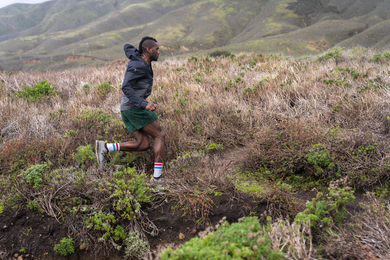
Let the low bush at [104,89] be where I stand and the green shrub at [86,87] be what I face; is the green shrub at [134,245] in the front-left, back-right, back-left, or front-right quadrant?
back-left

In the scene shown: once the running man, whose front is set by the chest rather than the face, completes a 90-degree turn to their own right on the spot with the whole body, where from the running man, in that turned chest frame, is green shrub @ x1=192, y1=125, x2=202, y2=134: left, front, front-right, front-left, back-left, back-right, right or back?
back-left

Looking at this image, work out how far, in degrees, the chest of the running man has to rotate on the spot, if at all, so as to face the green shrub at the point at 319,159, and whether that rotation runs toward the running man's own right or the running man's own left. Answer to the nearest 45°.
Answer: approximately 45° to the running man's own right

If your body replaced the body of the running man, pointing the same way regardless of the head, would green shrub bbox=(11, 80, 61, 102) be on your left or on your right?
on your left

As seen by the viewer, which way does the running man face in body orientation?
to the viewer's right

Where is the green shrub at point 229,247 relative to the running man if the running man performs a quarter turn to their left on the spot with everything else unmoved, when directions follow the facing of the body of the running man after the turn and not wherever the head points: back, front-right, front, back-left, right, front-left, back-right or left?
back

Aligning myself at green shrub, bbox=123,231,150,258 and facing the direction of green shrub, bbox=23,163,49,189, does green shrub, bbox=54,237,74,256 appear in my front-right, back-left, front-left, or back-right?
front-left

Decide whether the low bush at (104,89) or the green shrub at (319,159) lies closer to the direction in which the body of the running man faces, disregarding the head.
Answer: the green shrub

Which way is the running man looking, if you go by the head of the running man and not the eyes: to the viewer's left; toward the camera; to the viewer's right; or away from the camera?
to the viewer's right

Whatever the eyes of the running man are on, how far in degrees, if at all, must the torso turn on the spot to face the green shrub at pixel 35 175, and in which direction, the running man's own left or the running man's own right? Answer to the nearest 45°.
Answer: approximately 180°
